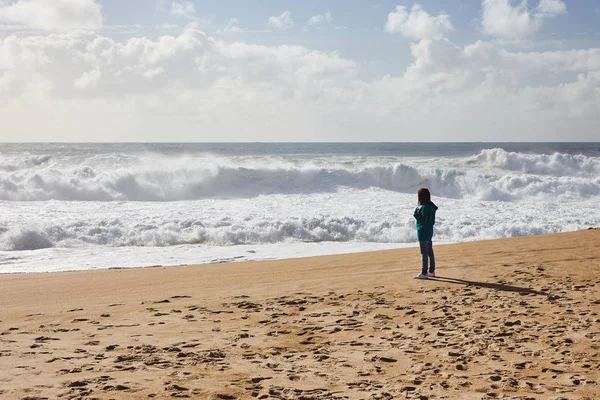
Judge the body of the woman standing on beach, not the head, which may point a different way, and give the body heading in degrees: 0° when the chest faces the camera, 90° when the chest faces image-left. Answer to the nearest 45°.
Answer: approximately 90°

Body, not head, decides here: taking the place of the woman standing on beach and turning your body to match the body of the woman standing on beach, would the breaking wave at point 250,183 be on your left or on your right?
on your right

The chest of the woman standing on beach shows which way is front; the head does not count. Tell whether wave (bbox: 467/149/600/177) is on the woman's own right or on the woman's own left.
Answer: on the woman's own right
